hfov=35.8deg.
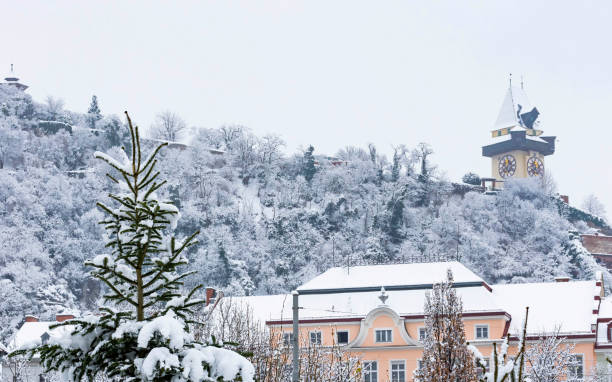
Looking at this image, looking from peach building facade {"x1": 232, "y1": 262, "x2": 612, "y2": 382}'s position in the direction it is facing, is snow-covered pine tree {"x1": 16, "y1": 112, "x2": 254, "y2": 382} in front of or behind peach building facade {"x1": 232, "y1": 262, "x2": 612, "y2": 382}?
in front

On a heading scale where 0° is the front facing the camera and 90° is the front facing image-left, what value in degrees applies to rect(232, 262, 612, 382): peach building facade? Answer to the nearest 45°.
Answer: approximately 0°

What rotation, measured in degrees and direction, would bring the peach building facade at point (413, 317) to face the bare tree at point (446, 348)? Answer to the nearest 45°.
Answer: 0° — it already faces it

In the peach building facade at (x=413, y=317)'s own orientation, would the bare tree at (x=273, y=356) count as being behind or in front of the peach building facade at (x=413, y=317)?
in front
